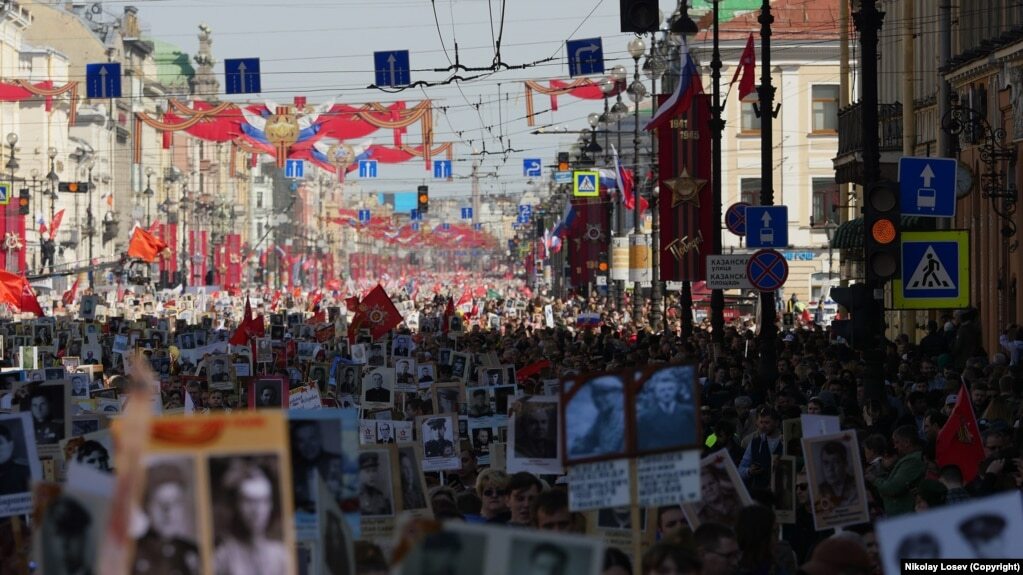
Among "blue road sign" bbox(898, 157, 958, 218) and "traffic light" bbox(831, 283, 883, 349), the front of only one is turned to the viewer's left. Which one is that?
the traffic light

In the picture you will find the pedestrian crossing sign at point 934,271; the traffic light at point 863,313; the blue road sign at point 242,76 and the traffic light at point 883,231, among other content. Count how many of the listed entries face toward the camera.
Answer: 3

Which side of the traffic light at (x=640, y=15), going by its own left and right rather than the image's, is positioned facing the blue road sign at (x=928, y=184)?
left

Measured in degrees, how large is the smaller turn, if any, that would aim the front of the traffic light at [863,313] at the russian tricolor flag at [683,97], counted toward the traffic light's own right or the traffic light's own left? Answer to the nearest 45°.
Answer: approximately 90° to the traffic light's own right

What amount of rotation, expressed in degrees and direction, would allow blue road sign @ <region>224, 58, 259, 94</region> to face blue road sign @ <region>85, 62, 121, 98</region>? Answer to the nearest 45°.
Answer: approximately 135° to its right
